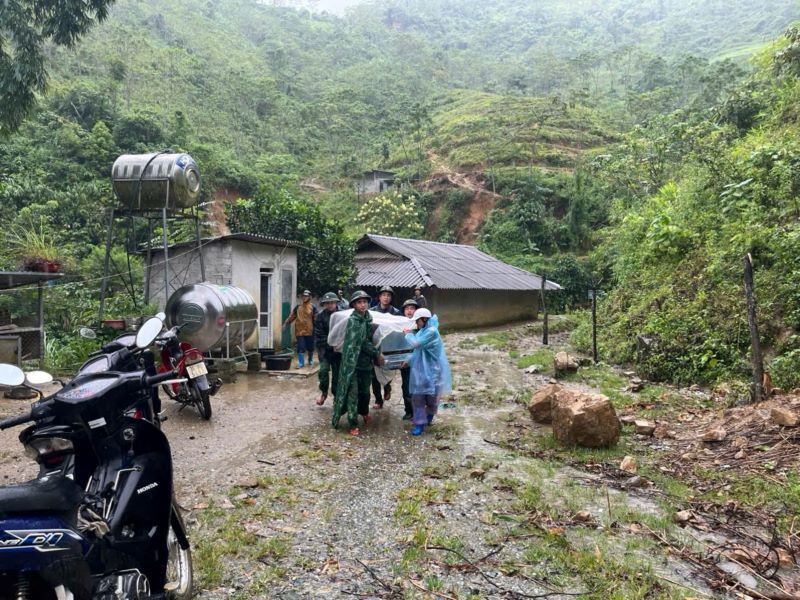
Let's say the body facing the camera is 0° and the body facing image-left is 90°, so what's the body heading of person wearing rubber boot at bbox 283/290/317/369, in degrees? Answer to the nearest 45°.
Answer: approximately 0°

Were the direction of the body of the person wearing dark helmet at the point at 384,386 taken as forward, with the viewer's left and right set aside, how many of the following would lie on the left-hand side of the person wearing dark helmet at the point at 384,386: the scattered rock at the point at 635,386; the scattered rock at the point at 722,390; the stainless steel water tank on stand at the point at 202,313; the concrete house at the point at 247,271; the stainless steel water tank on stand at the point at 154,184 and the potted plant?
2

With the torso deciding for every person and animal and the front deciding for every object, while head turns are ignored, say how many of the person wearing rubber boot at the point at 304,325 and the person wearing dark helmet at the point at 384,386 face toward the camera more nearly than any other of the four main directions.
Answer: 2

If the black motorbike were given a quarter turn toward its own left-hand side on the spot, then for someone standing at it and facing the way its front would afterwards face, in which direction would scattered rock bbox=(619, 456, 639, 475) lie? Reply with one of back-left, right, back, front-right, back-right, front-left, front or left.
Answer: back-right

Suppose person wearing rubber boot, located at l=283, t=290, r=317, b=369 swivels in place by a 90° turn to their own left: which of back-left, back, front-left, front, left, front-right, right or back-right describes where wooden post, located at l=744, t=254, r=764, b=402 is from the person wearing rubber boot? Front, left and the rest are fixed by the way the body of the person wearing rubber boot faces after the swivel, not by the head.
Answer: front-right

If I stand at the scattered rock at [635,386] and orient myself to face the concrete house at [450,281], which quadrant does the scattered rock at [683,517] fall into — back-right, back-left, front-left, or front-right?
back-left

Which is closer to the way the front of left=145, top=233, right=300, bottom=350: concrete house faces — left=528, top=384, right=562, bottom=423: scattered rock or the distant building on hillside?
the scattered rock

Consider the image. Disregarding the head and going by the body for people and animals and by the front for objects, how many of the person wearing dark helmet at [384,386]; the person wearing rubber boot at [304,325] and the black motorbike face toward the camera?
2

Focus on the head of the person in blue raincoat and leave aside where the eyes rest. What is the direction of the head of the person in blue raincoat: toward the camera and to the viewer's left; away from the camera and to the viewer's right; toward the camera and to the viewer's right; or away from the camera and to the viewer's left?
toward the camera and to the viewer's left

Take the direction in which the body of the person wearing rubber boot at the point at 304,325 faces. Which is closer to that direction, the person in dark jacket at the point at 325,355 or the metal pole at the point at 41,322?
the person in dark jacket

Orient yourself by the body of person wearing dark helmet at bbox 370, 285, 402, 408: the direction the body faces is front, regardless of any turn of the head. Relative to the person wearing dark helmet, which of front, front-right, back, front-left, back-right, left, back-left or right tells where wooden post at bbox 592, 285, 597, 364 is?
back-left

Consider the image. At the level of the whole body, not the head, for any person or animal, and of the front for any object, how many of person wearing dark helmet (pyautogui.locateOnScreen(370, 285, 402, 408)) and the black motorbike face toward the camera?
1

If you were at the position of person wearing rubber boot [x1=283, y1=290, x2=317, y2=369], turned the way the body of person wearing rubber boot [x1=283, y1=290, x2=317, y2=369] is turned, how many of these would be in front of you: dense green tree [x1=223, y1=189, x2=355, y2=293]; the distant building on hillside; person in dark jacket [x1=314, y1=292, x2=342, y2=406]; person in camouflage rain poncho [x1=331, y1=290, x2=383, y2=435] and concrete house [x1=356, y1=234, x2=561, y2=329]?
2

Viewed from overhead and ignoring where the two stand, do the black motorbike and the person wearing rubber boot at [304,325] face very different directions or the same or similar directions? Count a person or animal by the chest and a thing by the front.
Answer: very different directions
